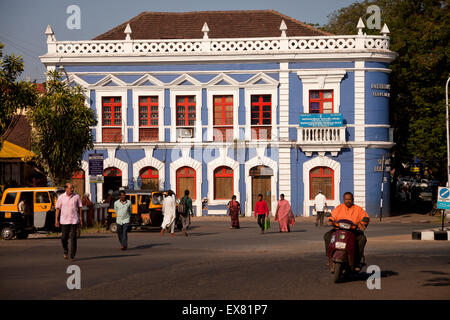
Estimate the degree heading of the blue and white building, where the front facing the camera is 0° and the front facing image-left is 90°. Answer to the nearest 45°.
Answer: approximately 0°

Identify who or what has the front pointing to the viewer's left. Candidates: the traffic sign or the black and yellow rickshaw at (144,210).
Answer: the black and yellow rickshaw

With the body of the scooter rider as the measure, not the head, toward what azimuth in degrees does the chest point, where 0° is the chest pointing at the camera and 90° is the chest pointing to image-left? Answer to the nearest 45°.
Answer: approximately 0°

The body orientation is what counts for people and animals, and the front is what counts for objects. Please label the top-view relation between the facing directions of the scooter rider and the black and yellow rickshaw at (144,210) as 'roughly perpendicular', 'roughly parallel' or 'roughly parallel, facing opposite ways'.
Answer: roughly perpendicular

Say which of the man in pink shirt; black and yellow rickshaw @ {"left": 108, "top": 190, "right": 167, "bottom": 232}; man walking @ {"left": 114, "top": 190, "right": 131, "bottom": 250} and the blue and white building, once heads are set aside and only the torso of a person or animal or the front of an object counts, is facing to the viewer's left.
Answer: the black and yellow rickshaw

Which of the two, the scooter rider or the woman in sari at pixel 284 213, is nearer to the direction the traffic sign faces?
the scooter rider
